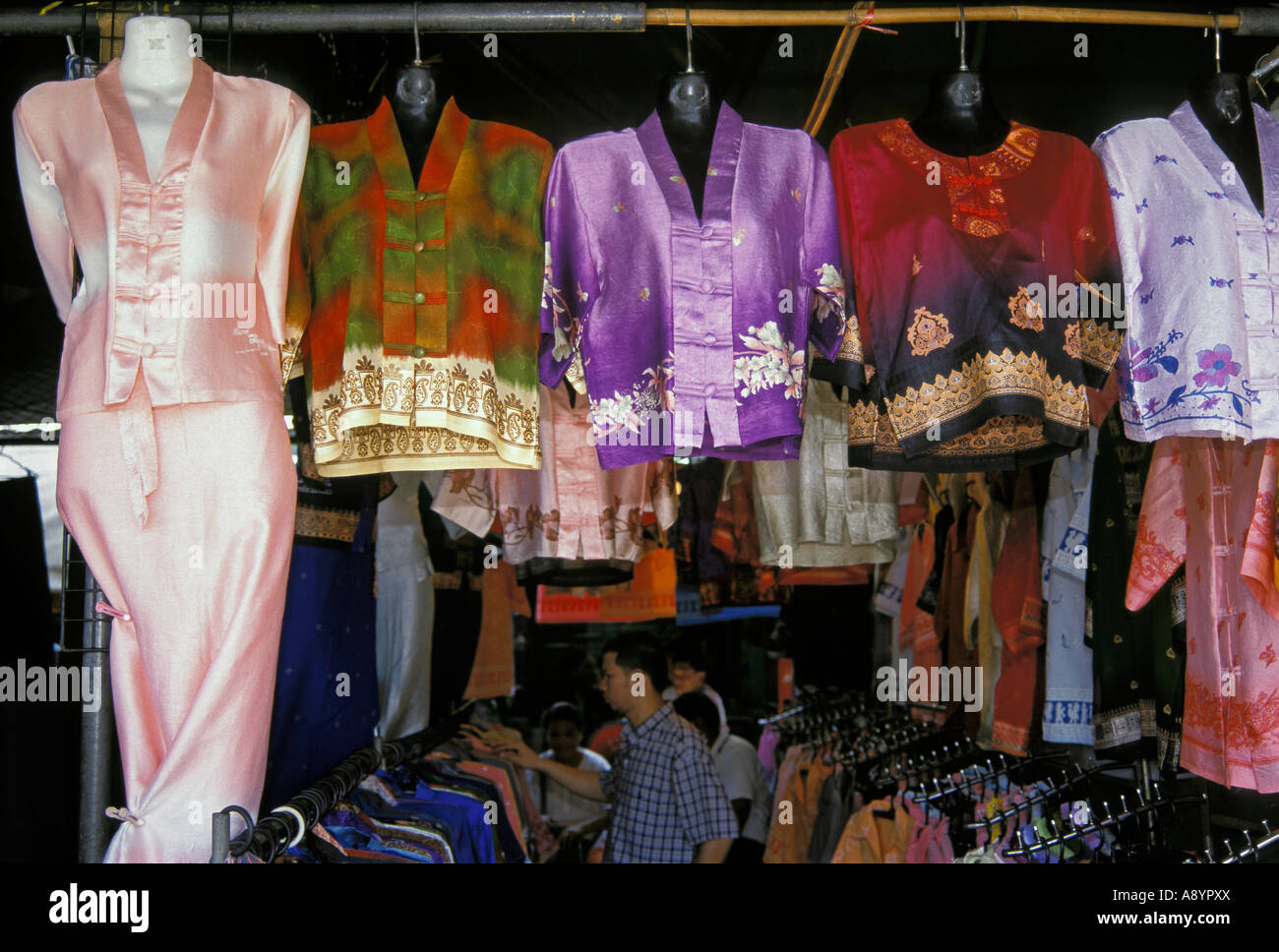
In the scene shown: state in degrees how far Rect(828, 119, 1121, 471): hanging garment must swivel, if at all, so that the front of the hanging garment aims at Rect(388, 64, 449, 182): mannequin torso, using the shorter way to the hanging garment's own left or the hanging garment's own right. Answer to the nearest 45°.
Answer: approximately 90° to the hanging garment's own right

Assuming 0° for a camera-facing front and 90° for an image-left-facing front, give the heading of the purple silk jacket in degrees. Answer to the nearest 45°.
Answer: approximately 0°

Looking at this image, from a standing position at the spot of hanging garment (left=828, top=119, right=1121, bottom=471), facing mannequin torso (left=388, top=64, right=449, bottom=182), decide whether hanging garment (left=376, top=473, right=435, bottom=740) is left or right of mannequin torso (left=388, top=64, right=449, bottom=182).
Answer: right

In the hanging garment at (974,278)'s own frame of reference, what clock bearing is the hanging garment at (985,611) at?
the hanging garment at (985,611) is roughly at 6 o'clock from the hanging garment at (974,278).

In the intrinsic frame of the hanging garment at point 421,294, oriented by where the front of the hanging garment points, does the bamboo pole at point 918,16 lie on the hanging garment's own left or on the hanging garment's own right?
on the hanging garment's own left

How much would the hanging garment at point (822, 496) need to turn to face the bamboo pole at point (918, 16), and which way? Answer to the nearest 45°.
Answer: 0° — it already faces it
